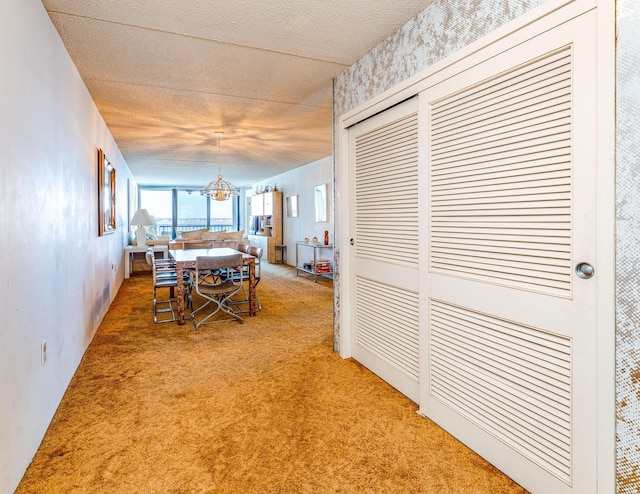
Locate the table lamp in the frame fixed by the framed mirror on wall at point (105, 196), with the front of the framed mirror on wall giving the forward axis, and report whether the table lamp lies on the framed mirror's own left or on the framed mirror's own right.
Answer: on the framed mirror's own left

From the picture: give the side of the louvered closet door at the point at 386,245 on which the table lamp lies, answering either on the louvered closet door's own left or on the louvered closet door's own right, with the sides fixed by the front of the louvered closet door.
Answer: on the louvered closet door's own right

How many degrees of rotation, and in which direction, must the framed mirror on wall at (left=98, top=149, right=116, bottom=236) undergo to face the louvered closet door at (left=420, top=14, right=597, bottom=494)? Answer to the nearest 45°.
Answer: approximately 90° to its right

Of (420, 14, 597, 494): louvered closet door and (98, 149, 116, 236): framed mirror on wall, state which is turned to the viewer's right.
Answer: the framed mirror on wall

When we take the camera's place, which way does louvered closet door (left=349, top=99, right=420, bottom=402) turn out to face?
facing the viewer and to the left of the viewer

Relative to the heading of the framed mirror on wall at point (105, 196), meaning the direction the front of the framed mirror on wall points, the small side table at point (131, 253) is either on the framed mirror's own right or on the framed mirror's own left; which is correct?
on the framed mirror's own left

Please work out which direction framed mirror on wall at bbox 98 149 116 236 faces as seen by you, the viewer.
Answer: facing to the right of the viewer

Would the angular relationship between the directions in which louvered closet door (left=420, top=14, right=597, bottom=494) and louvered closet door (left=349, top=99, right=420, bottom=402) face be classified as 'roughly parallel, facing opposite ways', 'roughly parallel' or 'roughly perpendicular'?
roughly parallel

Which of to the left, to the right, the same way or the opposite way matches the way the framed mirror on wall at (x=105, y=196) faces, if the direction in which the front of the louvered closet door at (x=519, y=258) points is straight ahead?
the opposite way

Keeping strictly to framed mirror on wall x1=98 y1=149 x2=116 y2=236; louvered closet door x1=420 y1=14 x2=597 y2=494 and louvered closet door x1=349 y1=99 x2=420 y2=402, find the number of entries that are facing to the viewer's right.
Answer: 1

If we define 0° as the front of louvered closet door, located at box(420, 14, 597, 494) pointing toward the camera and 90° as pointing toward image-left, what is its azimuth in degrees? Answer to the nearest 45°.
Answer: approximately 45°

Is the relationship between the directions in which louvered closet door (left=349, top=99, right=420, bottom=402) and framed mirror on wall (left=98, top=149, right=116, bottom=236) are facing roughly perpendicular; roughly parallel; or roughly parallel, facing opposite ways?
roughly parallel, facing opposite ways
